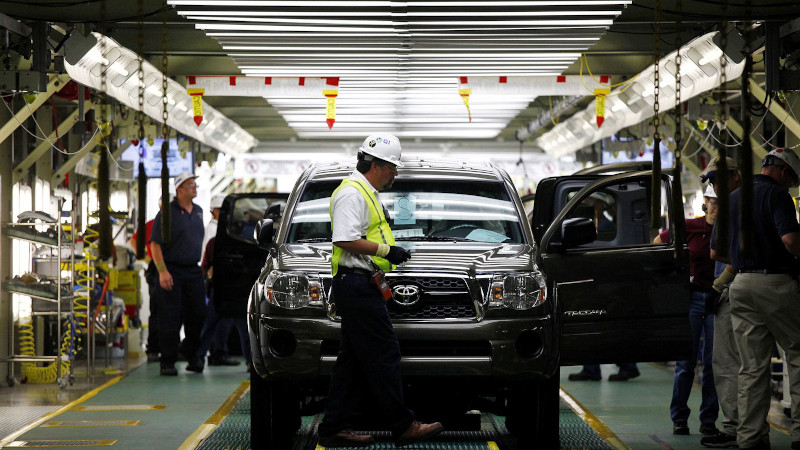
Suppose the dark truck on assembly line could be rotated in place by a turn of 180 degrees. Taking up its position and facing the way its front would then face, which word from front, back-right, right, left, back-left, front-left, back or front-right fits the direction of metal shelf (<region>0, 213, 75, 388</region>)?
front-left

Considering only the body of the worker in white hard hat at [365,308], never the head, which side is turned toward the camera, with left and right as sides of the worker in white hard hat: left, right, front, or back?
right

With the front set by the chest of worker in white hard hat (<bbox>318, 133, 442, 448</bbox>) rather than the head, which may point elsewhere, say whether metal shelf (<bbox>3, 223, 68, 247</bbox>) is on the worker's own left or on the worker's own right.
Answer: on the worker's own left

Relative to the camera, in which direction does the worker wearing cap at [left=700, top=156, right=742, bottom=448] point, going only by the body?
to the viewer's left

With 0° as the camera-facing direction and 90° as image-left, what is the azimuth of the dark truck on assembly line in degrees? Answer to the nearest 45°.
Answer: approximately 0°
